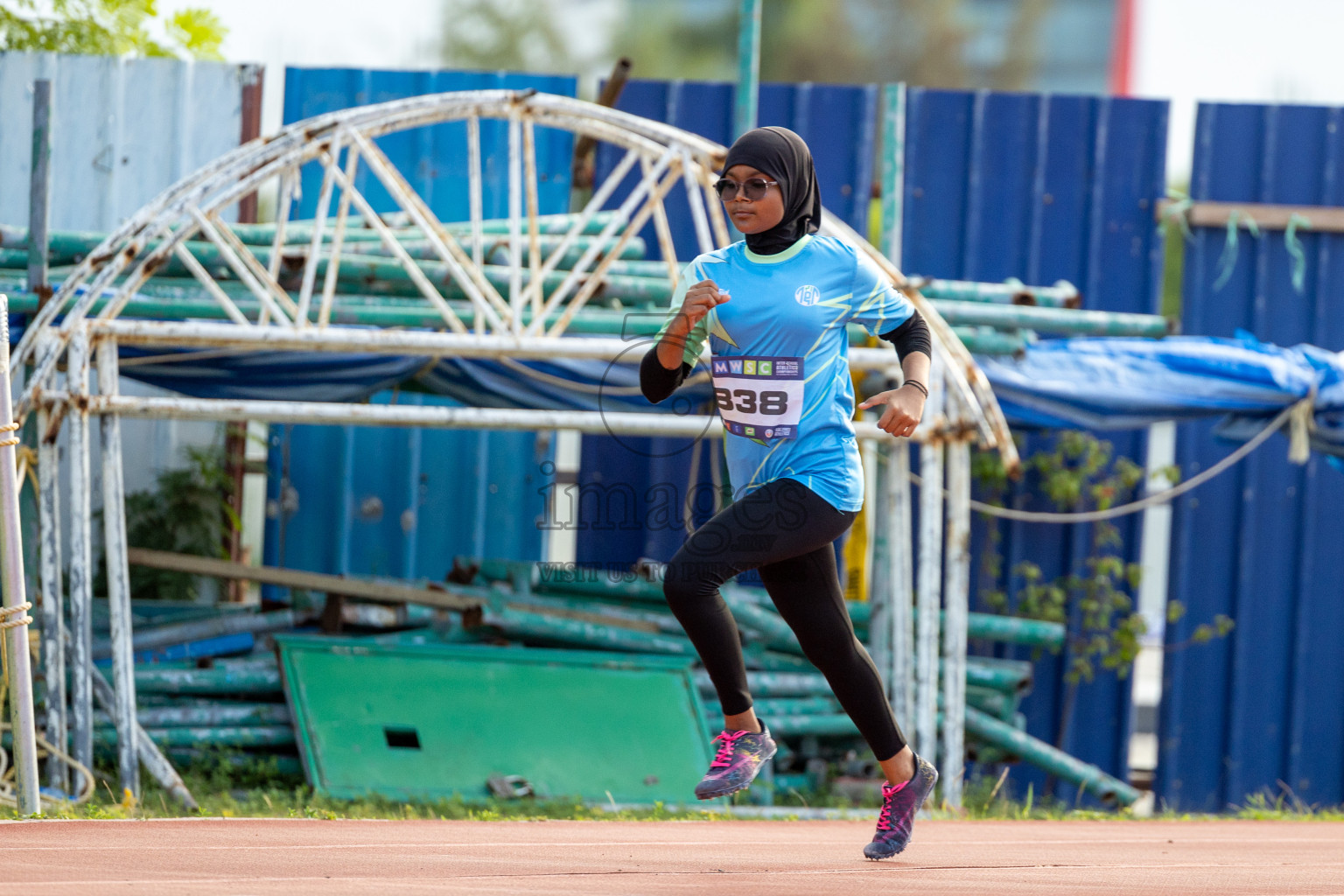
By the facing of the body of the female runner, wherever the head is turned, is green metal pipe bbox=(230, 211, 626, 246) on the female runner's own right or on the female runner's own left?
on the female runner's own right

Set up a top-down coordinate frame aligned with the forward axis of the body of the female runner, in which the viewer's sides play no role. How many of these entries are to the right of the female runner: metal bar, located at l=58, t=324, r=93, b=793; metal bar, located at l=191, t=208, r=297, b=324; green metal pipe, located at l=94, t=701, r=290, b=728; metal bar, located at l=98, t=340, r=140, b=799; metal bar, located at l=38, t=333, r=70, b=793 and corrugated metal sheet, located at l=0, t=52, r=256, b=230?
6

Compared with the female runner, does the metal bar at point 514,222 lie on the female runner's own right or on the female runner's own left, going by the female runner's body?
on the female runner's own right

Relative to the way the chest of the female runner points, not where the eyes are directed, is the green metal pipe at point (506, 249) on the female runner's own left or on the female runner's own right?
on the female runner's own right

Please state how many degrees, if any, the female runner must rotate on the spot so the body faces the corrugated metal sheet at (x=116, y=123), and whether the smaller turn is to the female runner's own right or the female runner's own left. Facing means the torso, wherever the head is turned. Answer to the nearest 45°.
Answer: approximately 90° to the female runner's own right

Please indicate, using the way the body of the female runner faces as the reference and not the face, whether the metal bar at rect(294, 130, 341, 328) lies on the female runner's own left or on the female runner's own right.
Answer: on the female runner's own right

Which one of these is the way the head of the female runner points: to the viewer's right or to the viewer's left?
to the viewer's left

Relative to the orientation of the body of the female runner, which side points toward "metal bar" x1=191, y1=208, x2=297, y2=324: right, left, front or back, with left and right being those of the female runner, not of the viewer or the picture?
right

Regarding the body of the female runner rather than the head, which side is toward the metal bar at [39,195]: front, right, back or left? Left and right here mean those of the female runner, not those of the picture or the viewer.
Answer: right

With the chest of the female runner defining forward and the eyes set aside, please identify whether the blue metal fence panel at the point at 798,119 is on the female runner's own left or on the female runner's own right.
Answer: on the female runner's own right

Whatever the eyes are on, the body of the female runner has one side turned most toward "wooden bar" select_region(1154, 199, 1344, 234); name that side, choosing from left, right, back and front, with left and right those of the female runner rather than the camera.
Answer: back

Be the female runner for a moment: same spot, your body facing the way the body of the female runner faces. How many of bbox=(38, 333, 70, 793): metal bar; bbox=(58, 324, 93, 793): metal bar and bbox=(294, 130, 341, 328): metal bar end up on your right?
3

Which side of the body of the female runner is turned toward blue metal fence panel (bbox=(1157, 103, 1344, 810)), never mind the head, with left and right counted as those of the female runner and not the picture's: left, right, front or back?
back

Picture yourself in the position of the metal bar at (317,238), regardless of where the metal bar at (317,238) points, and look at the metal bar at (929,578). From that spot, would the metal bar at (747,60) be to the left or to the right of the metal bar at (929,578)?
left

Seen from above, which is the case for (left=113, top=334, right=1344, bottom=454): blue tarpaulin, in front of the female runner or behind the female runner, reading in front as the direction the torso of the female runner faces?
behind
